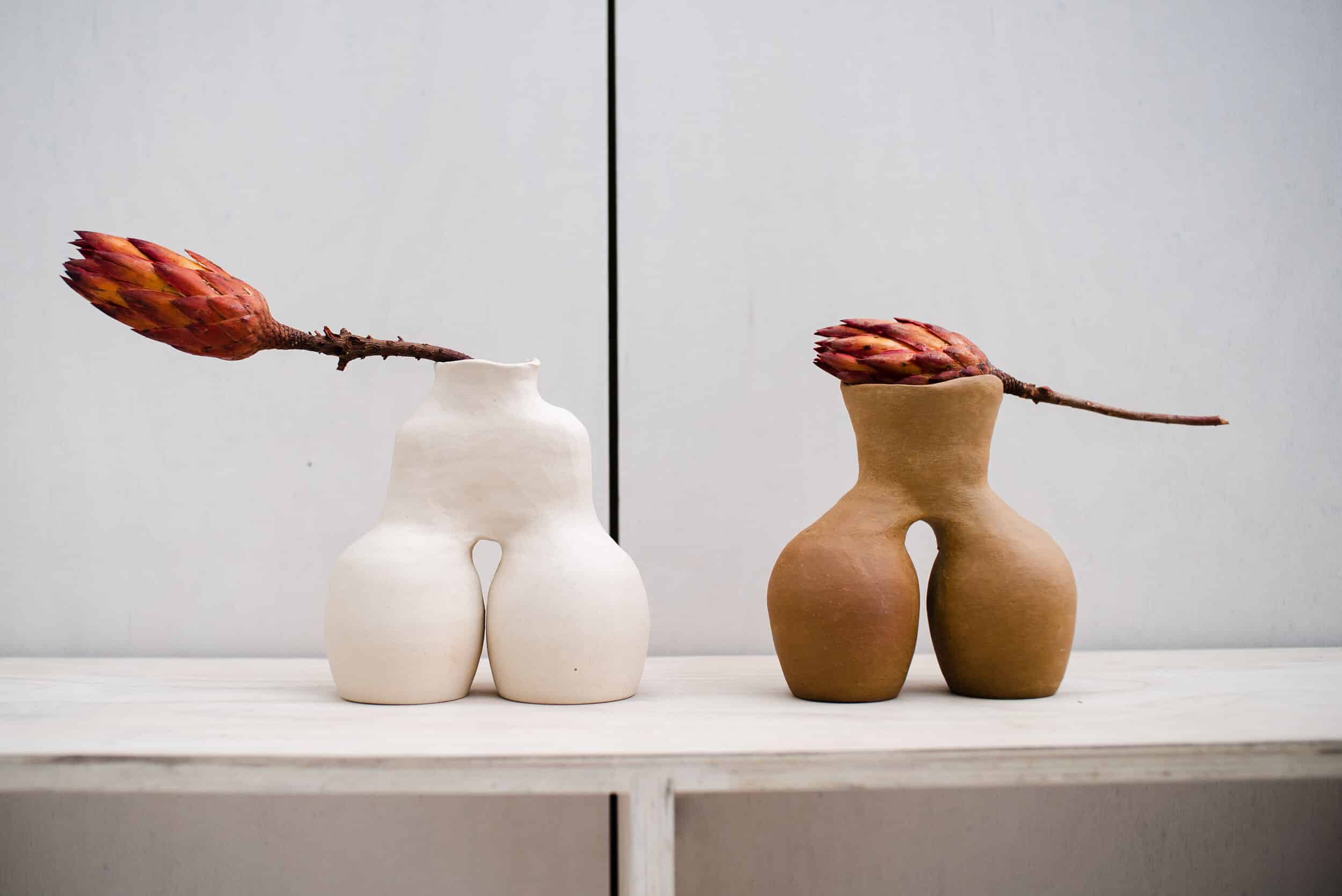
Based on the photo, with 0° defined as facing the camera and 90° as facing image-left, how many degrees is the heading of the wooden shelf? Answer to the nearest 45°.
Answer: approximately 0°
